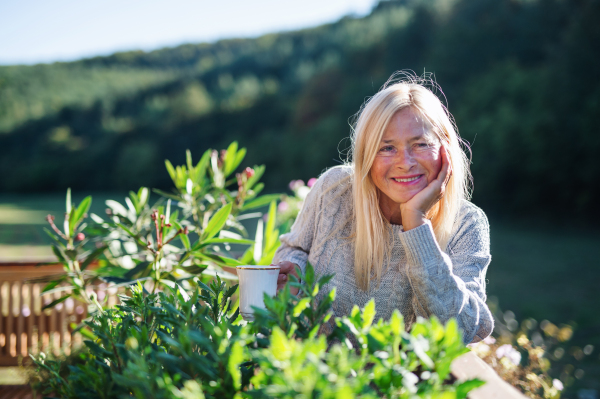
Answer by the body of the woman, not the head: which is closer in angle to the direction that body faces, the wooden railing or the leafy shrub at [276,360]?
the leafy shrub

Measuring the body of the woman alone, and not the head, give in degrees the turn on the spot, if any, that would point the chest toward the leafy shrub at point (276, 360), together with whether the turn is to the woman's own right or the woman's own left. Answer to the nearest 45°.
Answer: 0° — they already face it

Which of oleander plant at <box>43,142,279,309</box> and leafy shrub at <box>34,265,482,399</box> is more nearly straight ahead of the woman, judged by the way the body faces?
the leafy shrub

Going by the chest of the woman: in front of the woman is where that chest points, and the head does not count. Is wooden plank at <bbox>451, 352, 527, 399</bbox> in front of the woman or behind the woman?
in front

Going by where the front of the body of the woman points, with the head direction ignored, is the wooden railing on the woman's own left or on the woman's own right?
on the woman's own right

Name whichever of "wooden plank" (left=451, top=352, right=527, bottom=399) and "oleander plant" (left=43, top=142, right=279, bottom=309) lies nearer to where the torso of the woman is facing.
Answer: the wooden plank

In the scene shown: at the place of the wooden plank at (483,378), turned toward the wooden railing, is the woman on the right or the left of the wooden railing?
right

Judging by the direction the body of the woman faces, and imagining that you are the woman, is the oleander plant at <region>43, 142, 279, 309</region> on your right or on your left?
on your right

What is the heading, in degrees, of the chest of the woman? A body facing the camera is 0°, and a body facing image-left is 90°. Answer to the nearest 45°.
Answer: approximately 0°
